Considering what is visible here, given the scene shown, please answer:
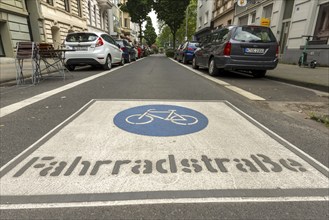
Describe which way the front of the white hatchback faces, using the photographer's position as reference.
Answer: facing away from the viewer and to the right of the viewer

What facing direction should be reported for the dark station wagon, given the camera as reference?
facing away from the viewer and to the left of the viewer

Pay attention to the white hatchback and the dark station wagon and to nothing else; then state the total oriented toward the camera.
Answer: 0

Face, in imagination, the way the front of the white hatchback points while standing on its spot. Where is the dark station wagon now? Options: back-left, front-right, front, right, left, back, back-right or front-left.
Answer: right

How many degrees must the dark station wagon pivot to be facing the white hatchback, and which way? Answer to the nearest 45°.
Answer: approximately 45° to its left

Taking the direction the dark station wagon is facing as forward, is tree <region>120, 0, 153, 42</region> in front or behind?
in front

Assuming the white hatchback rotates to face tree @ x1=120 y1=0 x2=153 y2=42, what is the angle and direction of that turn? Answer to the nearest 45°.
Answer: approximately 45° to its left

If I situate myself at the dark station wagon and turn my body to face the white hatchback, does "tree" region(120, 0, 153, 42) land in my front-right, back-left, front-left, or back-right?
front-right

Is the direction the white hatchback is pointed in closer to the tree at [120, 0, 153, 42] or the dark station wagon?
the tree
